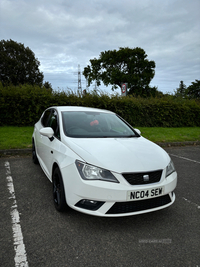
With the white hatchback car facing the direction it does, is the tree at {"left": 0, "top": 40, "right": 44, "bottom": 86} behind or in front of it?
behind

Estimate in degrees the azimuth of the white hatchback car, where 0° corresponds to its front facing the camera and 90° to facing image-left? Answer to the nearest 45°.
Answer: approximately 315°

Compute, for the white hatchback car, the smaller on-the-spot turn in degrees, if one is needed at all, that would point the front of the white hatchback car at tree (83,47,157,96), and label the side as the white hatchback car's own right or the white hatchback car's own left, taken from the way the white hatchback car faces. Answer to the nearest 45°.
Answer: approximately 135° to the white hatchback car's own left

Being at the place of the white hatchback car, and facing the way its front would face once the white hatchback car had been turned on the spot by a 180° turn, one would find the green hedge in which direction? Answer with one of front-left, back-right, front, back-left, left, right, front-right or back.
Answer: front-right
